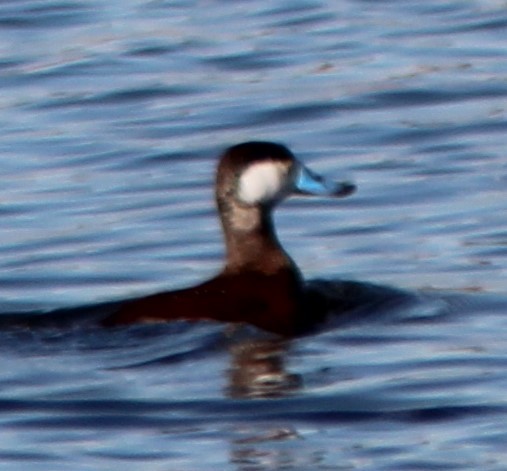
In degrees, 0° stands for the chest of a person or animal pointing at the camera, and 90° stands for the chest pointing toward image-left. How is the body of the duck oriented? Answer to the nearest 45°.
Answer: approximately 270°
